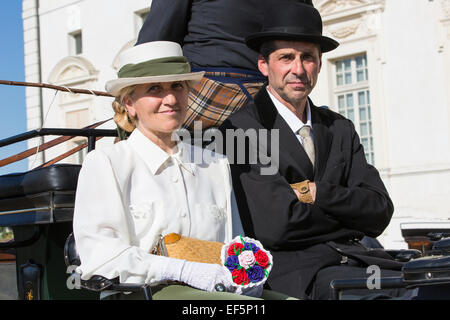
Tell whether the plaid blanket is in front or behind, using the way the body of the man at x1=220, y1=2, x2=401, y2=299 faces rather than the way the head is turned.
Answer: behind

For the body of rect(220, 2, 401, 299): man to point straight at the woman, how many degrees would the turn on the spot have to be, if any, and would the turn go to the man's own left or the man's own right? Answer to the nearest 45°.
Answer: approximately 90° to the man's own right

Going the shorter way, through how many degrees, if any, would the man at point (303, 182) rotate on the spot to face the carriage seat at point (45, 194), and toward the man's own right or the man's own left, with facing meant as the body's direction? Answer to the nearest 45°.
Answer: approximately 135° to the man's own right

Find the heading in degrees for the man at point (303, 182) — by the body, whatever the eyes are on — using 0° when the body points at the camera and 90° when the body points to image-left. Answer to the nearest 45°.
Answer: approximately 315°

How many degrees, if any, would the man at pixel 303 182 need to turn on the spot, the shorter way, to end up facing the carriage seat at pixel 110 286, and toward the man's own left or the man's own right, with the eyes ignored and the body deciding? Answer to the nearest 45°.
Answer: approximately 90° to the man's own right

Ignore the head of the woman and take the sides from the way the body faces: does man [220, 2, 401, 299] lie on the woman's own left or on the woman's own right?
on the woman's own left

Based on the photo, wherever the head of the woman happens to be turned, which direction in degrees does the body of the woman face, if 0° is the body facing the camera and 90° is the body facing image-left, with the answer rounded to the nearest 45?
approximately 315°
